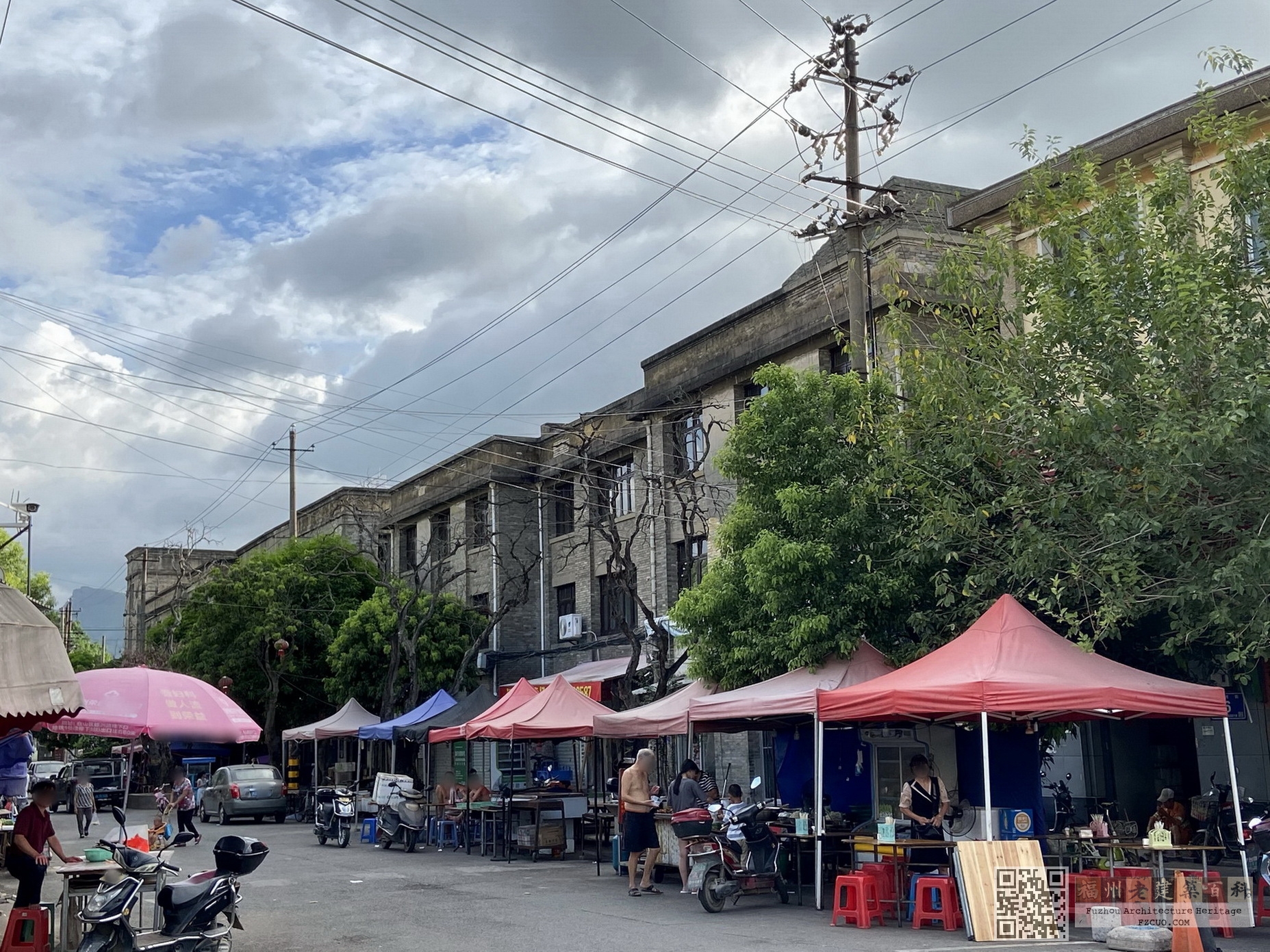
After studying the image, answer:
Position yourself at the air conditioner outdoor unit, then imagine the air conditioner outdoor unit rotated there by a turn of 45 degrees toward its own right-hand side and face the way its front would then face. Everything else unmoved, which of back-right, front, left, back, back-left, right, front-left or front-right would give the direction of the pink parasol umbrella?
left

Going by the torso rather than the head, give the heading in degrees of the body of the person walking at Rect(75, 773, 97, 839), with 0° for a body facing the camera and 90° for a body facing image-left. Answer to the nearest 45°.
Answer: approximately 0°

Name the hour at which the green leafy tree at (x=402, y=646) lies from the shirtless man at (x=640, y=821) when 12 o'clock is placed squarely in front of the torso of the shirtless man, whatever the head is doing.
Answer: The green leafy tree is roughly at 7 o'clock from the shirtless man.

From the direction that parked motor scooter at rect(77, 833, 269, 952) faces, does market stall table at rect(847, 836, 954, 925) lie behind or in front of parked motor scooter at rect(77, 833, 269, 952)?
behind

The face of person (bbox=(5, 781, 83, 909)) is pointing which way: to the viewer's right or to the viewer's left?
to the viewer's right
